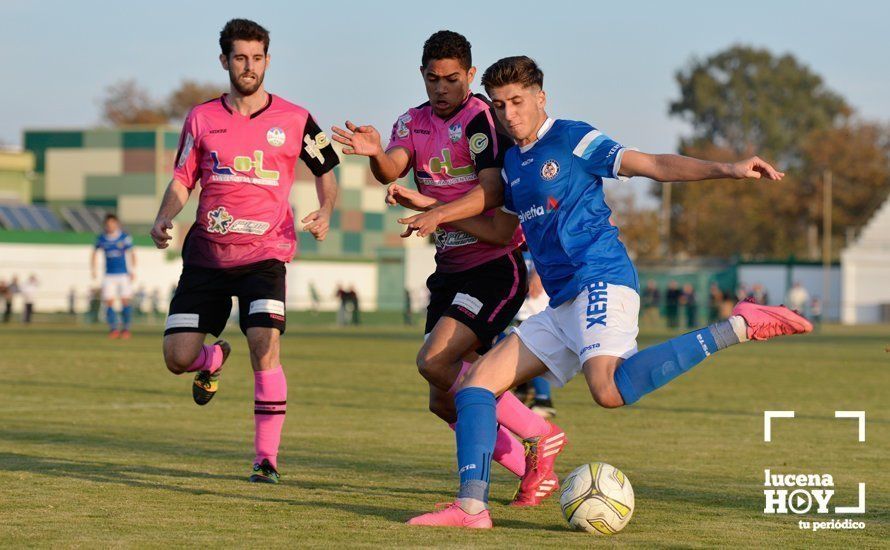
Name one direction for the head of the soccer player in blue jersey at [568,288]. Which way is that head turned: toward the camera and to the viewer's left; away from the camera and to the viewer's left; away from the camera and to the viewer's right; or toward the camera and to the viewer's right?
toward the camera and to the viewer's left

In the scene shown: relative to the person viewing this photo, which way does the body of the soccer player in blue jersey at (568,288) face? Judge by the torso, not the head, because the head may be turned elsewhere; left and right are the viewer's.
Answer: facing the viewer and to the left of the viewer

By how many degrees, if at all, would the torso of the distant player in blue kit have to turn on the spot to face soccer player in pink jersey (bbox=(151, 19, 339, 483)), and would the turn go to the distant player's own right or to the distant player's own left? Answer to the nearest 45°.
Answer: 0° — they already face them

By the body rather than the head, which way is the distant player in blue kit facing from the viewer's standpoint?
toward the camera

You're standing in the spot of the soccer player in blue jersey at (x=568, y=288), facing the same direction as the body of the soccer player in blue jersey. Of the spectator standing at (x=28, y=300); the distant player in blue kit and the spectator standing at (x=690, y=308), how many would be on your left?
0

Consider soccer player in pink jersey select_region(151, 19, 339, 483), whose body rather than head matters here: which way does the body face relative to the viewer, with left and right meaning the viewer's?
facing the viewer

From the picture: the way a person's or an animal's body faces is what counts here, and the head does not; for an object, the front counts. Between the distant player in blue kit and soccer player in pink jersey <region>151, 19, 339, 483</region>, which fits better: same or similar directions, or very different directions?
same or similar directions

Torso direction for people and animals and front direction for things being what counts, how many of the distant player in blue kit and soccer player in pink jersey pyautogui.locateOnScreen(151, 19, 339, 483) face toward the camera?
2

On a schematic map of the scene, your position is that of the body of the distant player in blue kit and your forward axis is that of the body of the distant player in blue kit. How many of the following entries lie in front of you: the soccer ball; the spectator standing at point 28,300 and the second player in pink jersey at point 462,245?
2

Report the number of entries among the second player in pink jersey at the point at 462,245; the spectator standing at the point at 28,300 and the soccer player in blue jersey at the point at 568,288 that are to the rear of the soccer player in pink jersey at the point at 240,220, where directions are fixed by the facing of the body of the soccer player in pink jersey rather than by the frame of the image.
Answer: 1

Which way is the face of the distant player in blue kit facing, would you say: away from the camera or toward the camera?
toward the camera

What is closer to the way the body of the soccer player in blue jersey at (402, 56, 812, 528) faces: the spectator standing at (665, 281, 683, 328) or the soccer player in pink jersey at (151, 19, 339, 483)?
the soccer player in pink jersey
